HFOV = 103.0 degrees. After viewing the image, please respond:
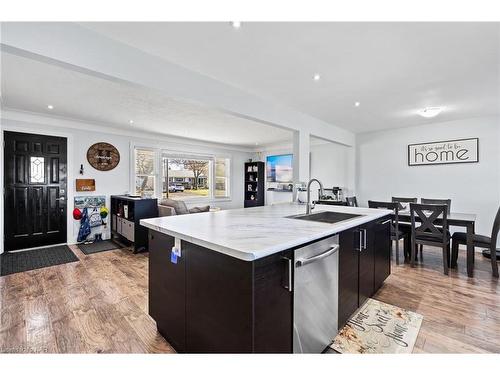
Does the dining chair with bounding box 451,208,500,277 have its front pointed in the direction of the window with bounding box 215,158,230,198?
yes

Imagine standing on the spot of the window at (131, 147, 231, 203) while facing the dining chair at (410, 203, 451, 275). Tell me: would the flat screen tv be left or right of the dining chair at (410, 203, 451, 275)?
left

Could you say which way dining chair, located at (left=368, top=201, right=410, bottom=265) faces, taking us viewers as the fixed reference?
facing away from the viewer and to the right of the viewer

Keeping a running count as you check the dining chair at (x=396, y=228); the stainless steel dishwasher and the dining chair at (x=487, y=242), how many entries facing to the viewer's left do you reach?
1

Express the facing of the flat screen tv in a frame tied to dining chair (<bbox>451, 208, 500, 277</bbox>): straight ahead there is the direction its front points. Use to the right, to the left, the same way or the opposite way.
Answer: to the left

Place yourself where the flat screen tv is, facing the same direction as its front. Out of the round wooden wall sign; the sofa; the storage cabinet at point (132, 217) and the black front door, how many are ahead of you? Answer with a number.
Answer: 4

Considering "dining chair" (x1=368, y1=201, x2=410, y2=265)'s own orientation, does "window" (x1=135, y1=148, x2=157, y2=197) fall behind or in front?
behind

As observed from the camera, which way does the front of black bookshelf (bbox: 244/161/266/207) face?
facing the viewer and to the left of the viewer

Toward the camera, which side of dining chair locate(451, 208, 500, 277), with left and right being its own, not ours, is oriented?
left

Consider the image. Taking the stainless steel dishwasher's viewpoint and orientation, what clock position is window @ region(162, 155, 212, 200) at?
The window is roughly at 6 o'clock from the stainless steel dishwasher.
